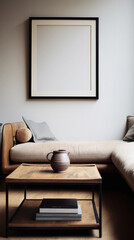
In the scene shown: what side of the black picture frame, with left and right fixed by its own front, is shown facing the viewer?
front

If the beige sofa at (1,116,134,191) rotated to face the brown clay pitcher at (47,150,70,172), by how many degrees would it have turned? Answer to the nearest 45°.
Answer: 0° — it already faces it

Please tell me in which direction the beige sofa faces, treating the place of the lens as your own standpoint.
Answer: facing the viewer

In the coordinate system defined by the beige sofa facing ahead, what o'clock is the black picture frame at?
The black picture frame is roughly at 6 o'clock from the beige sofa.

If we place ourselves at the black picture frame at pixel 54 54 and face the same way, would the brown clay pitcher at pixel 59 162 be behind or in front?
in front

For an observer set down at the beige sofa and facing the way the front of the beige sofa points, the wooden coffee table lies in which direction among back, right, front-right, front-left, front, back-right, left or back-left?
front

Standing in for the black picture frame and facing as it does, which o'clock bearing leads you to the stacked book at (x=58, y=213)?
The stacked book is roughly at 12 o'clock from the black picture frame.

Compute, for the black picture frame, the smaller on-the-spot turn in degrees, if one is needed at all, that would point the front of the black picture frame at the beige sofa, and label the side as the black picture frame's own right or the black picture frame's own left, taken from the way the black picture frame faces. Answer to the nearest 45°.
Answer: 0° — it already faces it

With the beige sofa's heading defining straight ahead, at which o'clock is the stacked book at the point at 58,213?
The stacked book is roughly at 12 o'clock from the beige sofa.

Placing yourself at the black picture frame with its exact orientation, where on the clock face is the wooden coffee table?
The wooden coffee table is roughly at 12 o'clock from the black picture frame.

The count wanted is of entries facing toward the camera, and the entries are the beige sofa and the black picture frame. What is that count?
2
